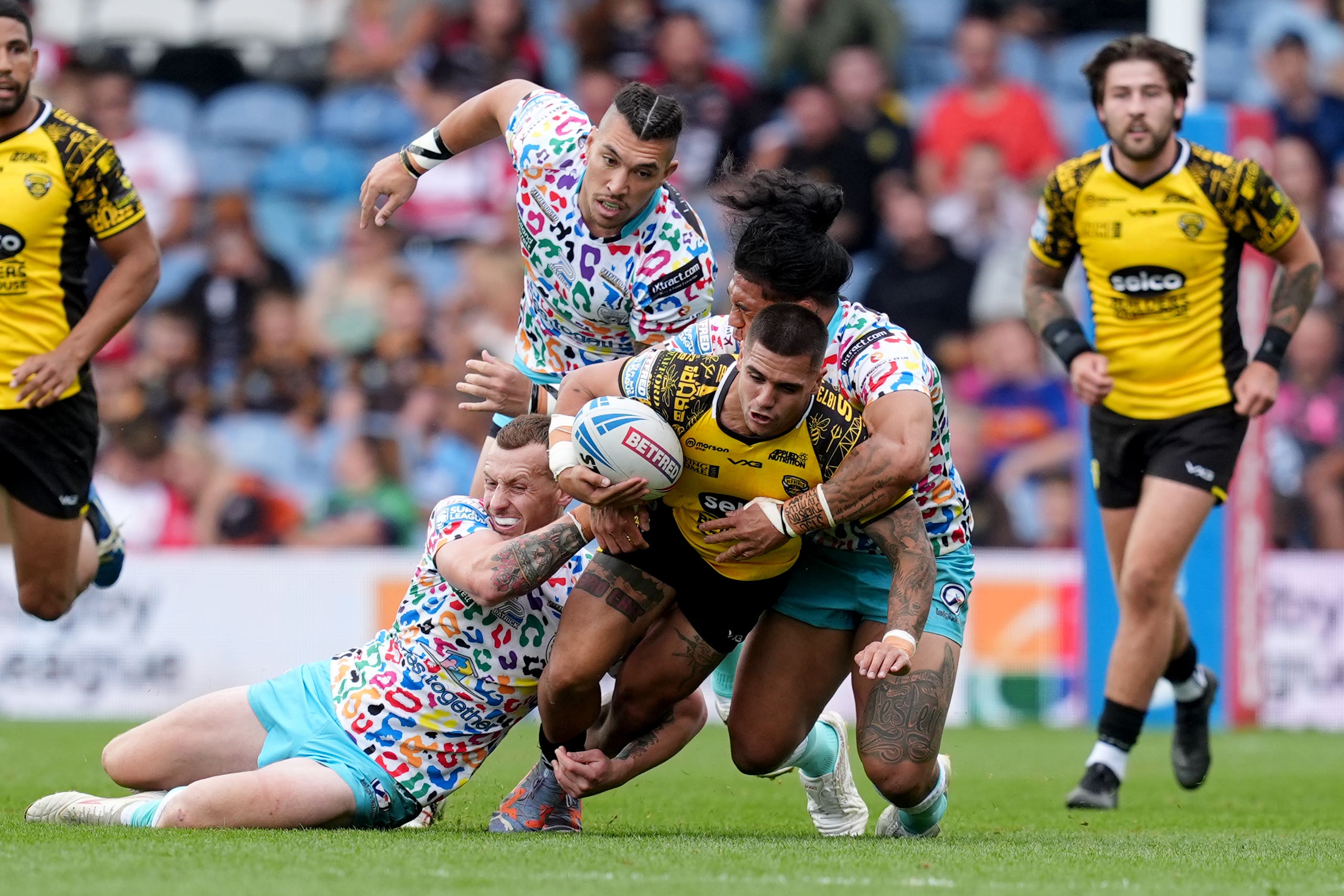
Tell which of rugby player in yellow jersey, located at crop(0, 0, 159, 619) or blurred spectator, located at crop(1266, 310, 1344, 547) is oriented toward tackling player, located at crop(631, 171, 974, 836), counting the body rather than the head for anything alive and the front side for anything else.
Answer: the blurred spectator

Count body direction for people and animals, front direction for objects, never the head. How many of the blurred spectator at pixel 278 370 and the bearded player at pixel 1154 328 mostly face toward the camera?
2

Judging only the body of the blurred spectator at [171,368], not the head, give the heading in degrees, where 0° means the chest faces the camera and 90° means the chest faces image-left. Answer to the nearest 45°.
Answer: approximately 0°

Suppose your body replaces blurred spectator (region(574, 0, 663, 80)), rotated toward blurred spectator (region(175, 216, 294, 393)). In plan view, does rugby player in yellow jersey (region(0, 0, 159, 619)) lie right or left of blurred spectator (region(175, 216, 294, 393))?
left

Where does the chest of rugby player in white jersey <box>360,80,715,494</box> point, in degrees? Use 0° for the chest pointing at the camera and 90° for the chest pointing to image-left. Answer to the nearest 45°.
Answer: approximately 0°

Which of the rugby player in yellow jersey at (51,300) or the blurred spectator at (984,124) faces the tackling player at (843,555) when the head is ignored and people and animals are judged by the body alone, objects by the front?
the blurred spectator

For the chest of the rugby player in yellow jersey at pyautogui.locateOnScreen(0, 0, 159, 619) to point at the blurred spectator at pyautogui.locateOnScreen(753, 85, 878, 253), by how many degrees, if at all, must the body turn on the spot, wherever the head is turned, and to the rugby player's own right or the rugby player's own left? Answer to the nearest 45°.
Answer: approximately 180°

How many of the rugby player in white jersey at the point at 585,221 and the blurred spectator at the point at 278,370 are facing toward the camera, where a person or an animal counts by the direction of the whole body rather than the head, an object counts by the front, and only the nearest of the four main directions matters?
2

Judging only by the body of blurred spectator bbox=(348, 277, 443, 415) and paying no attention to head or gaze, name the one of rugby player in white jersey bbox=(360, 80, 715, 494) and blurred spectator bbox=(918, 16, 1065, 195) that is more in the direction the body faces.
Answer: the rugby player in white jersey
